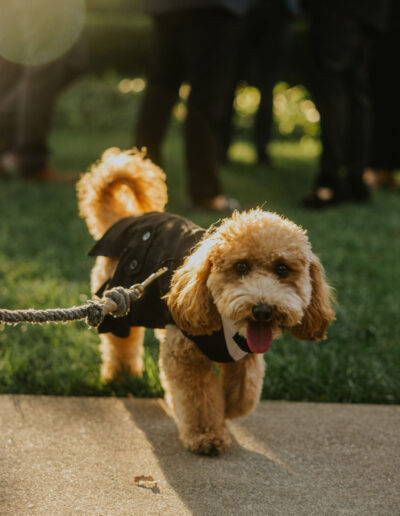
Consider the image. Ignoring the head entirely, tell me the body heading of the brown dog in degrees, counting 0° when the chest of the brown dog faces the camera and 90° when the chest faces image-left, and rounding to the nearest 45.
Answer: approximately 315°
